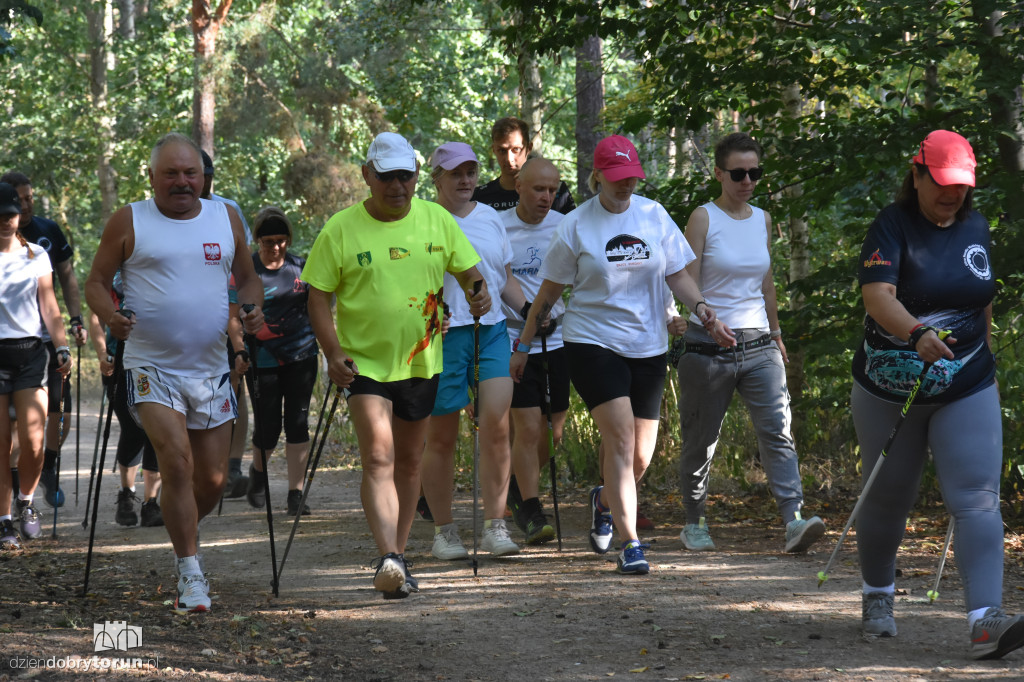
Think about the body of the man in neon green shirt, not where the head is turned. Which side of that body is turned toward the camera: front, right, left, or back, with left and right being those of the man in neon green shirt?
front

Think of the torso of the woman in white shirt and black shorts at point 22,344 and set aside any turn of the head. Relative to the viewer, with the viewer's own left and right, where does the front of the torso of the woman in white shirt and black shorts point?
facing the viewer

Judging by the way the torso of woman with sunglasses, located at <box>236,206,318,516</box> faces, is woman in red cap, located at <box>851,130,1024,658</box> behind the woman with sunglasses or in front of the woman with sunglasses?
in front

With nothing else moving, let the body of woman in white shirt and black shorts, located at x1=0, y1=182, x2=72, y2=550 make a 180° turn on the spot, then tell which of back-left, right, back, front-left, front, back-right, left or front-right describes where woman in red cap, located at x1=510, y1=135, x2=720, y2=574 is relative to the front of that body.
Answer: back-right

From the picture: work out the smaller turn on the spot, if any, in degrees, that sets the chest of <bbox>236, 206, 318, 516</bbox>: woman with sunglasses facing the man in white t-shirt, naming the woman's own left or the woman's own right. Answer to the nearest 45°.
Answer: approximately 45° to the woman's own left

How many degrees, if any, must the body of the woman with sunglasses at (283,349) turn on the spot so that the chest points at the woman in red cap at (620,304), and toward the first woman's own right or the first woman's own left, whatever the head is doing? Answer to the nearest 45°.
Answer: approximately 45° to the first woman's own left

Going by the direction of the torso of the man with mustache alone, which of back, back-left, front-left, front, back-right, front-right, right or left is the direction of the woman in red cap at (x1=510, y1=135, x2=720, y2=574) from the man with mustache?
left

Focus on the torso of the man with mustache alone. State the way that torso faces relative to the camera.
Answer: toward the camera

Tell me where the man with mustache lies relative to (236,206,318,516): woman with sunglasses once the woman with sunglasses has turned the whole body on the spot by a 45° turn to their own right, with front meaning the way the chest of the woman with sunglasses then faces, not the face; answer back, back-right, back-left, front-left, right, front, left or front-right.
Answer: front-left

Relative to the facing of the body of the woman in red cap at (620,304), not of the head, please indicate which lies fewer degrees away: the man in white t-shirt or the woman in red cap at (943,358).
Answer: the woman in red cap

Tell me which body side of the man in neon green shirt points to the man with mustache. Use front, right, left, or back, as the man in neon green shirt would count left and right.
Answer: right

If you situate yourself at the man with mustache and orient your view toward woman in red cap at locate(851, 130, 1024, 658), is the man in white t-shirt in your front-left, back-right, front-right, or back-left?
front-left

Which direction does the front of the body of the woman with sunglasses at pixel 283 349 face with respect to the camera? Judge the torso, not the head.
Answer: toward the camera

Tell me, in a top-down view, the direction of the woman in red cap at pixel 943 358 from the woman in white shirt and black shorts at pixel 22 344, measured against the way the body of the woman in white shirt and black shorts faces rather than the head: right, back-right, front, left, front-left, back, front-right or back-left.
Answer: front-left

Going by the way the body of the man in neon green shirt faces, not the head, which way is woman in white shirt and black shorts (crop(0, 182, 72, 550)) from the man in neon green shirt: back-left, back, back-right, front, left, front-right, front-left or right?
back-right

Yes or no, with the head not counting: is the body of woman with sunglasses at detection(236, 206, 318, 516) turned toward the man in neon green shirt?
yes
